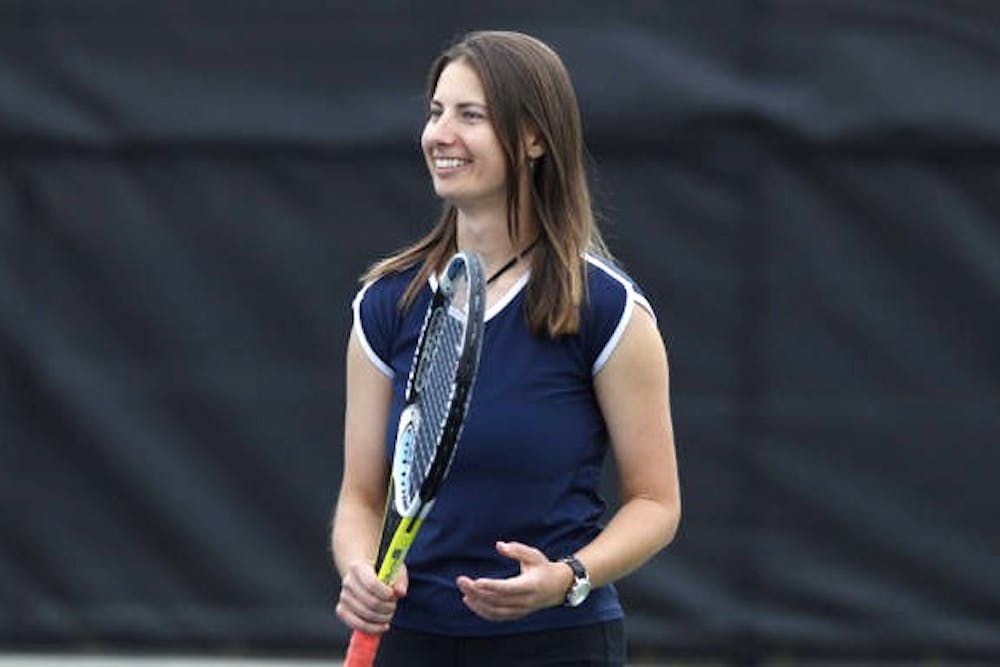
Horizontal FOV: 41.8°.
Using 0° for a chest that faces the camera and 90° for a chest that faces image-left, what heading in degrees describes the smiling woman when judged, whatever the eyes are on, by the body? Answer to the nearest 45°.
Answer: approximately 45°

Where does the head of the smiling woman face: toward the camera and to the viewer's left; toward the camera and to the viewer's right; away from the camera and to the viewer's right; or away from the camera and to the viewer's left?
toward the camera and to the viewer's left
